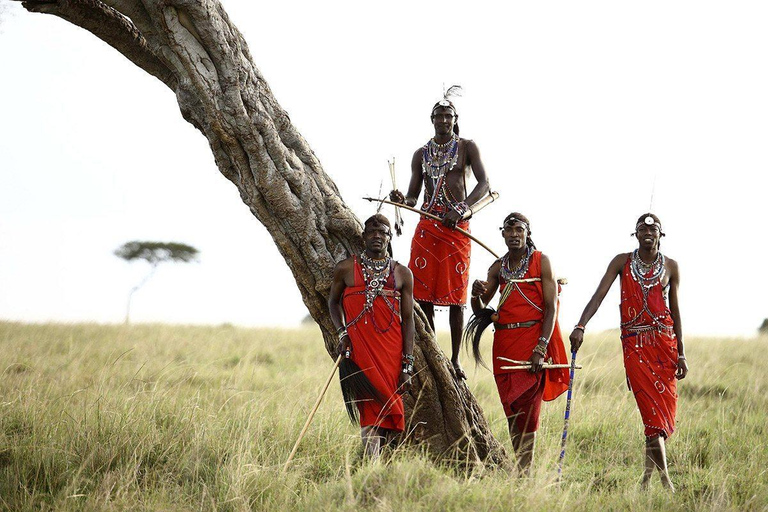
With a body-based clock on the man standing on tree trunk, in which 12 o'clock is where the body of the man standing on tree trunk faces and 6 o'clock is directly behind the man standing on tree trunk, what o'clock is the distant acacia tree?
The distant acacia tree is roughly at 5 o'clock from the man standing on tree trunk.

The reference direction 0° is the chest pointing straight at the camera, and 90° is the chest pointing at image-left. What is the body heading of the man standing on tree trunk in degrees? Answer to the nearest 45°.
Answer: approximately 0°

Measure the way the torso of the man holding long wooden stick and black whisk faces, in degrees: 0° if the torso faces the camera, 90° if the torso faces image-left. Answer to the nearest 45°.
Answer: approximately 0°

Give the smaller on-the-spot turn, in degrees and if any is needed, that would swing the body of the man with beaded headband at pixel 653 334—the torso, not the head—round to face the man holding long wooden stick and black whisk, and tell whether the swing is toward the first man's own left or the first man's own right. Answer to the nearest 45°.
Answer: approximately 45° to the first man's own right

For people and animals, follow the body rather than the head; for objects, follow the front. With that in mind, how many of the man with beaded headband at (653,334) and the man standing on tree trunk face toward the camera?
2

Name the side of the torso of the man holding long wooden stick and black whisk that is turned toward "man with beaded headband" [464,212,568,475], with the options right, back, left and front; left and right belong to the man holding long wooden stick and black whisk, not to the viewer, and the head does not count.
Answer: left
